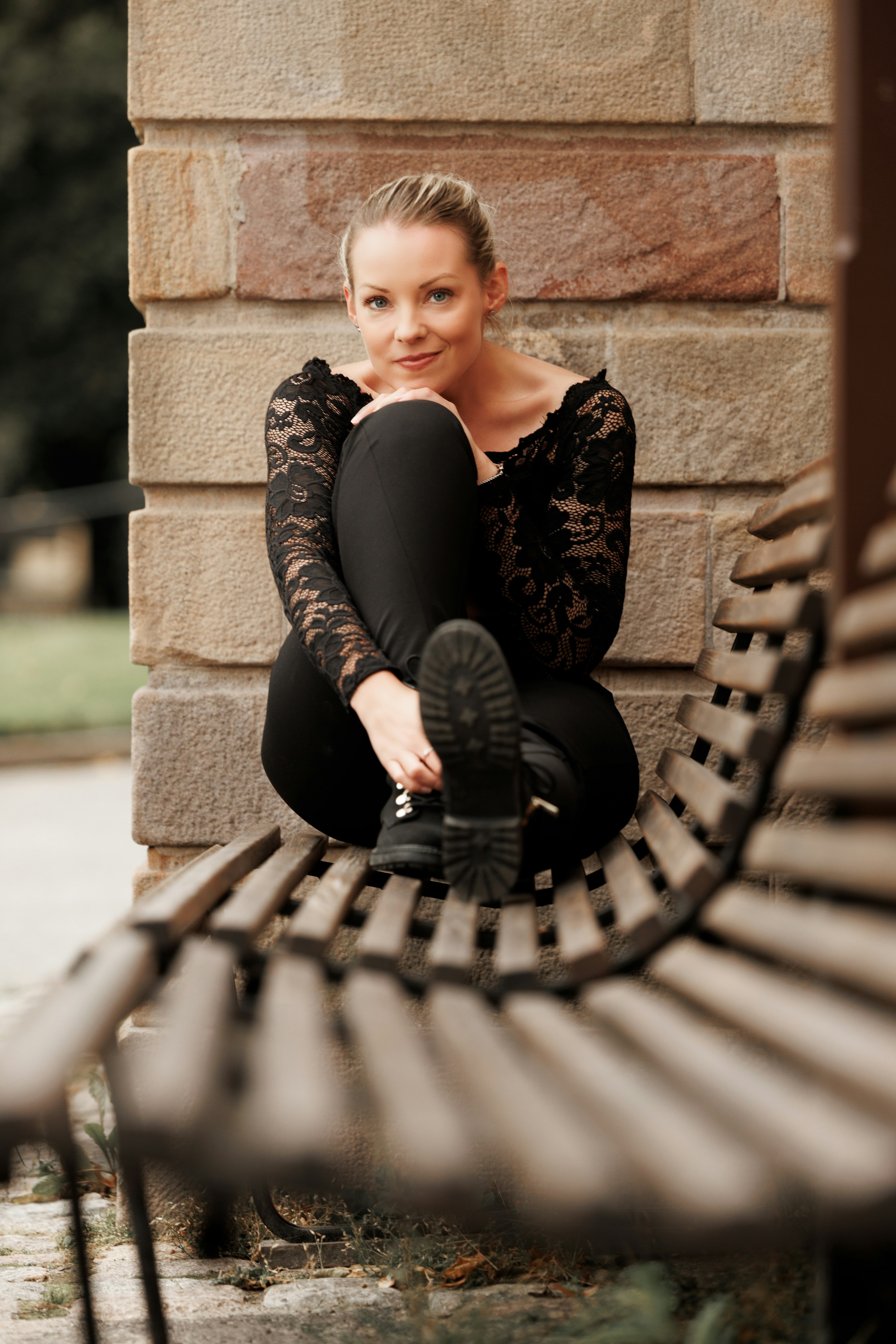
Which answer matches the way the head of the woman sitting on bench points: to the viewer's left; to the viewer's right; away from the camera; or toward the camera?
toward the camera

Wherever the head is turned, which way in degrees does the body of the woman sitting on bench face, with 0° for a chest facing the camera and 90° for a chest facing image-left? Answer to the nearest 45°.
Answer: approximately 0°
